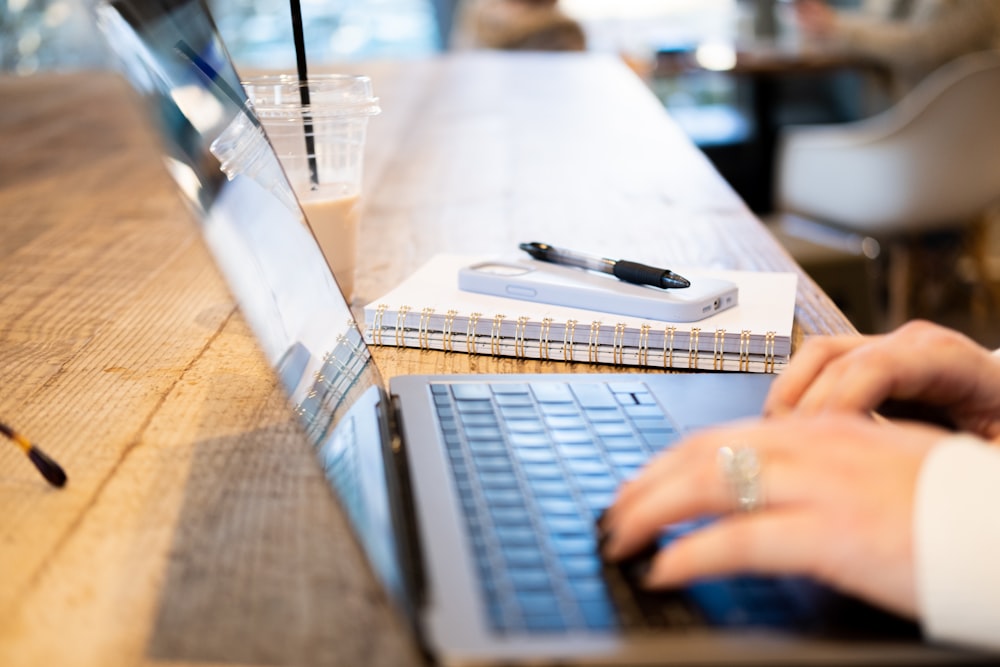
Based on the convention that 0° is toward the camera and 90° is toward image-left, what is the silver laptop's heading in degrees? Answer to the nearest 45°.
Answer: approximately 270°

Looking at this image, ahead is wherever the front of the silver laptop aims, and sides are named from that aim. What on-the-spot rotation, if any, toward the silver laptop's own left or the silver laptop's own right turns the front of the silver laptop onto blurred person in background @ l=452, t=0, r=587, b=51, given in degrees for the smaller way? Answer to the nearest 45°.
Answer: approximately 90° to the silver laptop's own left

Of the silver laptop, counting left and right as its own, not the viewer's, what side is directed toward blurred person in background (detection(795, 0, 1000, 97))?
left
